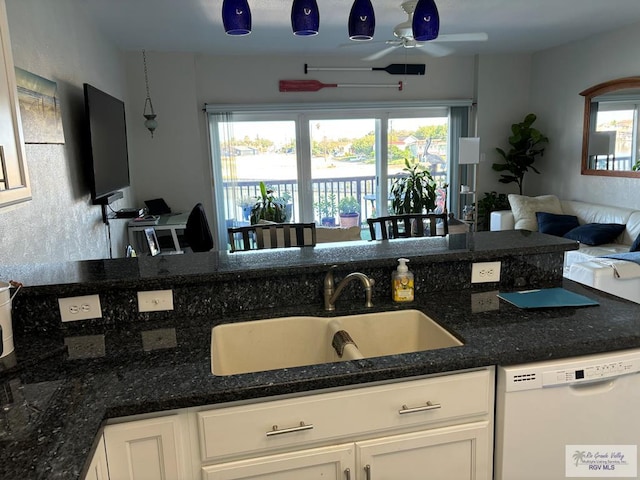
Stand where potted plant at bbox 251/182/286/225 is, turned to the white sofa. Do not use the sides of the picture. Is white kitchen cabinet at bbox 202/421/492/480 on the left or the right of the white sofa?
right

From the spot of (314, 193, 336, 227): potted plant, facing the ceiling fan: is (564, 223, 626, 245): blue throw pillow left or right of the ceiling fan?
left

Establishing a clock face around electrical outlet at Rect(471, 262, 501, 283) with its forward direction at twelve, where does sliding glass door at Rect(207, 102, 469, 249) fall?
The sliding glass door is roughly at 5 o'clock from the electrical outlet.

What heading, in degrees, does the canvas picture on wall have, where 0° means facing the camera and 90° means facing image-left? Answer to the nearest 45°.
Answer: approximately 315°
